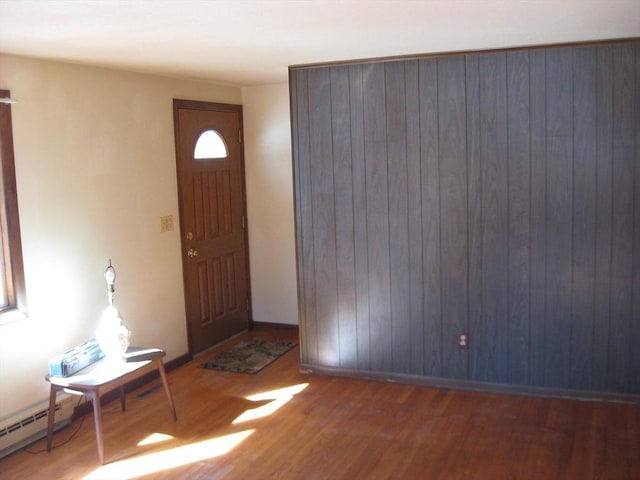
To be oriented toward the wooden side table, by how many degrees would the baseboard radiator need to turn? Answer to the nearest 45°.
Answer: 0° — it already faces it

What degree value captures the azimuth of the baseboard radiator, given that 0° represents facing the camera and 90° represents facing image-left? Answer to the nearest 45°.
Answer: approximately 315°

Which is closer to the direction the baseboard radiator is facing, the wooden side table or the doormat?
the wooden side table

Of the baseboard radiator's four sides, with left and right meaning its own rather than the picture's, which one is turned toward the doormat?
left

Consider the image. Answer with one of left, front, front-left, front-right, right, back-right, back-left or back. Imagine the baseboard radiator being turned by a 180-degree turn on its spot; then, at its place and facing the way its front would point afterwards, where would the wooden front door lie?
right
